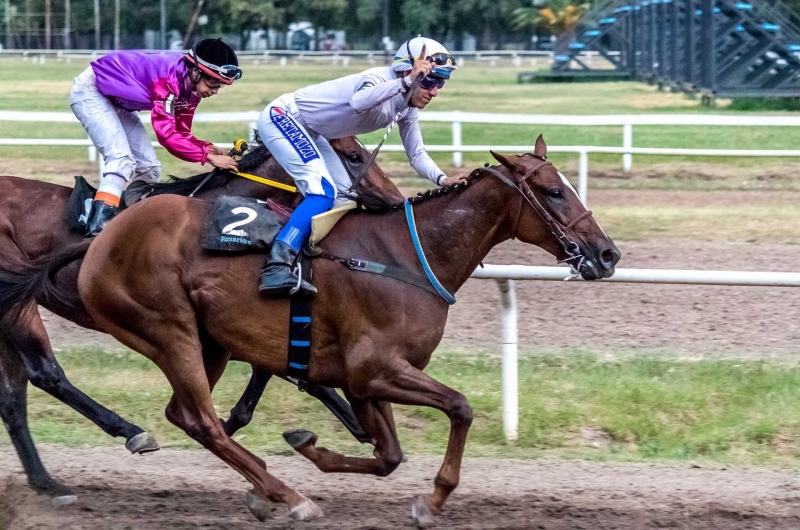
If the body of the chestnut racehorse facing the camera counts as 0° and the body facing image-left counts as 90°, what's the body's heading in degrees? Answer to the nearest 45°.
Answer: approximately 270°

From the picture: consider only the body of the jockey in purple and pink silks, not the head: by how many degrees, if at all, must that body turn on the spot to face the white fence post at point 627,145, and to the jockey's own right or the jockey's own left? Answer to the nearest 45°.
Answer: approximately 45° to the jockey's own left

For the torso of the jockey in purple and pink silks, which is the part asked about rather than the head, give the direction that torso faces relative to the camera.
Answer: to the viewer's right

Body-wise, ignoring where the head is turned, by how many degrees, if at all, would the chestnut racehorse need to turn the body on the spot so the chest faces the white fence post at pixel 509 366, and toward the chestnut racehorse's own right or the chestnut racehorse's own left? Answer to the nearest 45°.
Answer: approximately 45° to the chestnut racehorse's own left

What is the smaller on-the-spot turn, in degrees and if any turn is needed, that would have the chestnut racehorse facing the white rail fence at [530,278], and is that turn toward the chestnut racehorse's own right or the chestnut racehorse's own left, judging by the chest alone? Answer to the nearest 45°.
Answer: approximately 45° to the chestnut racehorse's own left

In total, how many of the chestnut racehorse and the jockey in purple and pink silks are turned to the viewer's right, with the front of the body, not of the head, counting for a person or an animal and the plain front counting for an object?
2

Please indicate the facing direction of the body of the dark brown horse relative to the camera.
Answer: to the viewer's right

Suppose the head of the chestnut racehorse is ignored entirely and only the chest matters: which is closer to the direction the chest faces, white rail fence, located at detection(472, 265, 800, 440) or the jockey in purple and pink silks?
the white rail fence

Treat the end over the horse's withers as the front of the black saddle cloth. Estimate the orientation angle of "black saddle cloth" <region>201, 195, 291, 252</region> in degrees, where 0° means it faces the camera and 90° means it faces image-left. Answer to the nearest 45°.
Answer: approximately 270°
